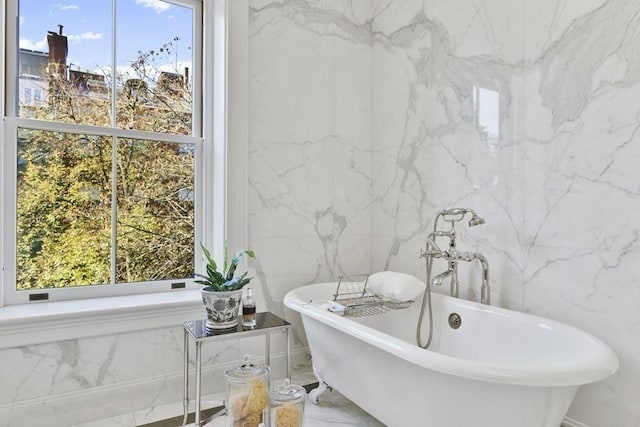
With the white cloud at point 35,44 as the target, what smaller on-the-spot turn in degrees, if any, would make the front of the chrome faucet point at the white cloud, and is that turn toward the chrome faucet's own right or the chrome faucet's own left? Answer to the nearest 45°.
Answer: approximately 45° to the chrome faucet's own right

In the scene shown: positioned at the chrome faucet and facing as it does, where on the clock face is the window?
The window is roughly at 1 o'clock from the chrome faucet.

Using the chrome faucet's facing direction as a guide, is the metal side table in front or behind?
in front

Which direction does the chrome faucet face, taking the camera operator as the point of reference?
facing the viewer and to the left of the viewer

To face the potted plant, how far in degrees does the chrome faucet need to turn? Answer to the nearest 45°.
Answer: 0° — it already faces it

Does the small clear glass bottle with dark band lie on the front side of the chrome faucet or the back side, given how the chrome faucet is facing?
on the front side

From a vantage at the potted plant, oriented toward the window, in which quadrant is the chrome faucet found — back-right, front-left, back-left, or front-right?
back-right

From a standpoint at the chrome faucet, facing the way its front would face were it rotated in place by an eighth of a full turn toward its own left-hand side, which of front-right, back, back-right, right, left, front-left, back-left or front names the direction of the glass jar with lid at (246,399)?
front-right

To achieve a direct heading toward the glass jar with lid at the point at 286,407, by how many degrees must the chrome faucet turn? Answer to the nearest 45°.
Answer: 0° — it already faces it
